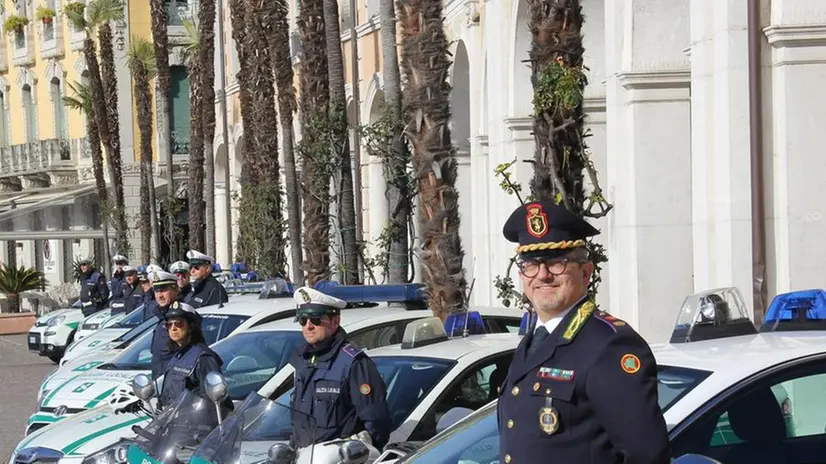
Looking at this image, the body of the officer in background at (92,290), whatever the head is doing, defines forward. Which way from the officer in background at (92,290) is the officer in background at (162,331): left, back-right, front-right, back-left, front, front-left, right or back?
front-left

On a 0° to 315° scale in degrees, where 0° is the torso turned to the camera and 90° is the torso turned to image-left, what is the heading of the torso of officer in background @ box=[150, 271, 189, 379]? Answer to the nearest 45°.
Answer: approximately 45°

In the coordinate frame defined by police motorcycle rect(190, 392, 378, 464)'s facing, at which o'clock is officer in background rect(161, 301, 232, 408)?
The officer in background is roughly at 4 o'clock from the police motorcycle.

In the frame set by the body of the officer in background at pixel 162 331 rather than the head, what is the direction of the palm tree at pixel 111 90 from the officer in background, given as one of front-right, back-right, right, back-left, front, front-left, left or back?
back-right

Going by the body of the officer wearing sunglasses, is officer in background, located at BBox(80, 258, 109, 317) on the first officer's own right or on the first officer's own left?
on the first officer's own right

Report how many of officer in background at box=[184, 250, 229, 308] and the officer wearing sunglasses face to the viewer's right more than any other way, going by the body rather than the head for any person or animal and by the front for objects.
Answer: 0

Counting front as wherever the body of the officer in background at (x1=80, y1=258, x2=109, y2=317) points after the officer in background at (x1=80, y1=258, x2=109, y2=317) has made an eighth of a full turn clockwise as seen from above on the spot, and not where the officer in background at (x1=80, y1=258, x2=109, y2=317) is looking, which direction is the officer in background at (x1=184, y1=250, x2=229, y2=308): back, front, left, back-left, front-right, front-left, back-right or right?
left

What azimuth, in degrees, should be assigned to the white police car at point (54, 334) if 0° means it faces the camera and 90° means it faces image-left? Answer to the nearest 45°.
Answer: approximately 45°

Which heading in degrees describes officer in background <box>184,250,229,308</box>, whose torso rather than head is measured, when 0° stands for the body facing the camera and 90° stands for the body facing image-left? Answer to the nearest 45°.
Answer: approximately 45°

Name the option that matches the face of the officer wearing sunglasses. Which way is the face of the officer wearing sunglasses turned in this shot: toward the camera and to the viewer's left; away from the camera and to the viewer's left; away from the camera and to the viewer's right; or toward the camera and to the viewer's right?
toward the camera and to the viewer's left
